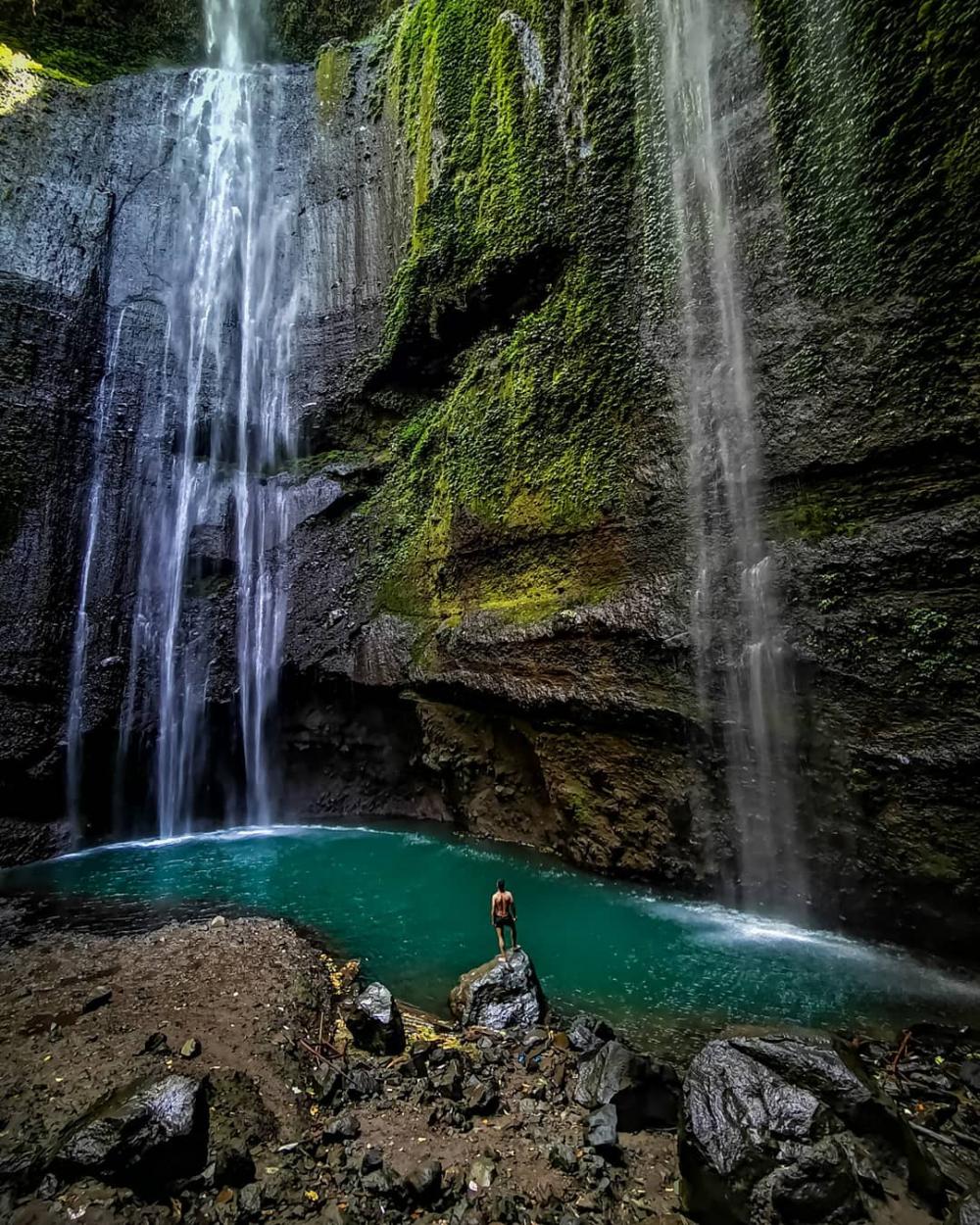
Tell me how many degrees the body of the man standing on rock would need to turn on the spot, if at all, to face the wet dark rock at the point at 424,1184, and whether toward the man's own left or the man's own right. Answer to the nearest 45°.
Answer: approximately 180°

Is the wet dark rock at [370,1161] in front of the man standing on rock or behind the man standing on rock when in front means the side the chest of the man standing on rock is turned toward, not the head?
behind

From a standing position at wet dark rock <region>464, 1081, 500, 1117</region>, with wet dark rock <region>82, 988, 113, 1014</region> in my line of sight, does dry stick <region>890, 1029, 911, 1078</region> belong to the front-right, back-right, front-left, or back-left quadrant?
back-right

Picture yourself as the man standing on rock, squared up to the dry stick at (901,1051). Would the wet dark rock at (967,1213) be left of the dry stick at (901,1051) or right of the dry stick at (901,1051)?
right

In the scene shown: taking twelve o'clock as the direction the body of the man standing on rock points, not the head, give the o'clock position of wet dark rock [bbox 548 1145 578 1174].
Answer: The wet dark rock is roughly at 6 o'clock from the man standing on rock.

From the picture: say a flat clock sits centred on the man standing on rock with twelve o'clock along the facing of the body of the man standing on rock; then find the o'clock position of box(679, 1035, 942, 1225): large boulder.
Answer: The large boulder is roughly at 5 o'clock from the man standing on rock.

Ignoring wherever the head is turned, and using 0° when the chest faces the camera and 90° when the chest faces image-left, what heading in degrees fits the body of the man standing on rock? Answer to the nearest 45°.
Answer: approximately 180°

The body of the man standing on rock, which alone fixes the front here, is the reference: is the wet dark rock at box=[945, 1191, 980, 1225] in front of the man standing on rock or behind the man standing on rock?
behind

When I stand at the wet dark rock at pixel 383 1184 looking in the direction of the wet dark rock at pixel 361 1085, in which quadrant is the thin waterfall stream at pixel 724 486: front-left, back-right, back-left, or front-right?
front-right

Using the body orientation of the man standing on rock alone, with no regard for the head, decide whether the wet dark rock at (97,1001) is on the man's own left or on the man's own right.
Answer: on the man's own left

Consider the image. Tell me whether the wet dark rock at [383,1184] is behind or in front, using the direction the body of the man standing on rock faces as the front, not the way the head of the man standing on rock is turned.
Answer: behind

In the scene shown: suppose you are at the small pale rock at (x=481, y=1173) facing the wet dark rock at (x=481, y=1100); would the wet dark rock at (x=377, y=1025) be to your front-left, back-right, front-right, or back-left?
front-left

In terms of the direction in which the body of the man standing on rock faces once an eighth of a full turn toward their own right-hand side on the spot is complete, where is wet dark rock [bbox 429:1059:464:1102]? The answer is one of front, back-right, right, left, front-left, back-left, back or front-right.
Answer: back-right

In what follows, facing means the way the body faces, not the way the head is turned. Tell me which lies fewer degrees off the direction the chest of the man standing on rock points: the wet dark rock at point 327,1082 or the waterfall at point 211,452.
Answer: the waterfall

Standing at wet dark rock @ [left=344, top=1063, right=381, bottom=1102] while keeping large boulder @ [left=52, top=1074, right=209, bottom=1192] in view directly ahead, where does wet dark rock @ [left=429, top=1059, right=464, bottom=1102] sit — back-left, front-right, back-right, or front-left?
back-left
